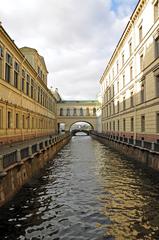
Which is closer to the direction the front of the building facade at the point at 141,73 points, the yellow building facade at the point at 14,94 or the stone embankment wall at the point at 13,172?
the yellow building facade

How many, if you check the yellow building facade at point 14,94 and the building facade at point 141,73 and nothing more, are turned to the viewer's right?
1

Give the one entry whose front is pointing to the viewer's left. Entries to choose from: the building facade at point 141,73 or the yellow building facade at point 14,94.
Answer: the building facade

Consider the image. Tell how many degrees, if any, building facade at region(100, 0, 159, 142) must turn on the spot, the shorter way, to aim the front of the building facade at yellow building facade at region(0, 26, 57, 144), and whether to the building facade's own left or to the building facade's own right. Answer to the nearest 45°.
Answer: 0° — it already faces it

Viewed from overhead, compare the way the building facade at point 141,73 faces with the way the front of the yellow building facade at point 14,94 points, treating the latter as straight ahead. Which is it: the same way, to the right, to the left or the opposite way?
the opposite way

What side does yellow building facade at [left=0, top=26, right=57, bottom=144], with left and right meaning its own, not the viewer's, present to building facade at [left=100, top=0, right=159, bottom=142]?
front

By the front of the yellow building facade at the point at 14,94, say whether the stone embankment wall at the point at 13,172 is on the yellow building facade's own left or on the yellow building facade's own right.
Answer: on the yellow building facade's own right

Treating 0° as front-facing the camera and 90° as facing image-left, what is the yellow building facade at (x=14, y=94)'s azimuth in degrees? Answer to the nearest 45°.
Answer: approximately 270°
